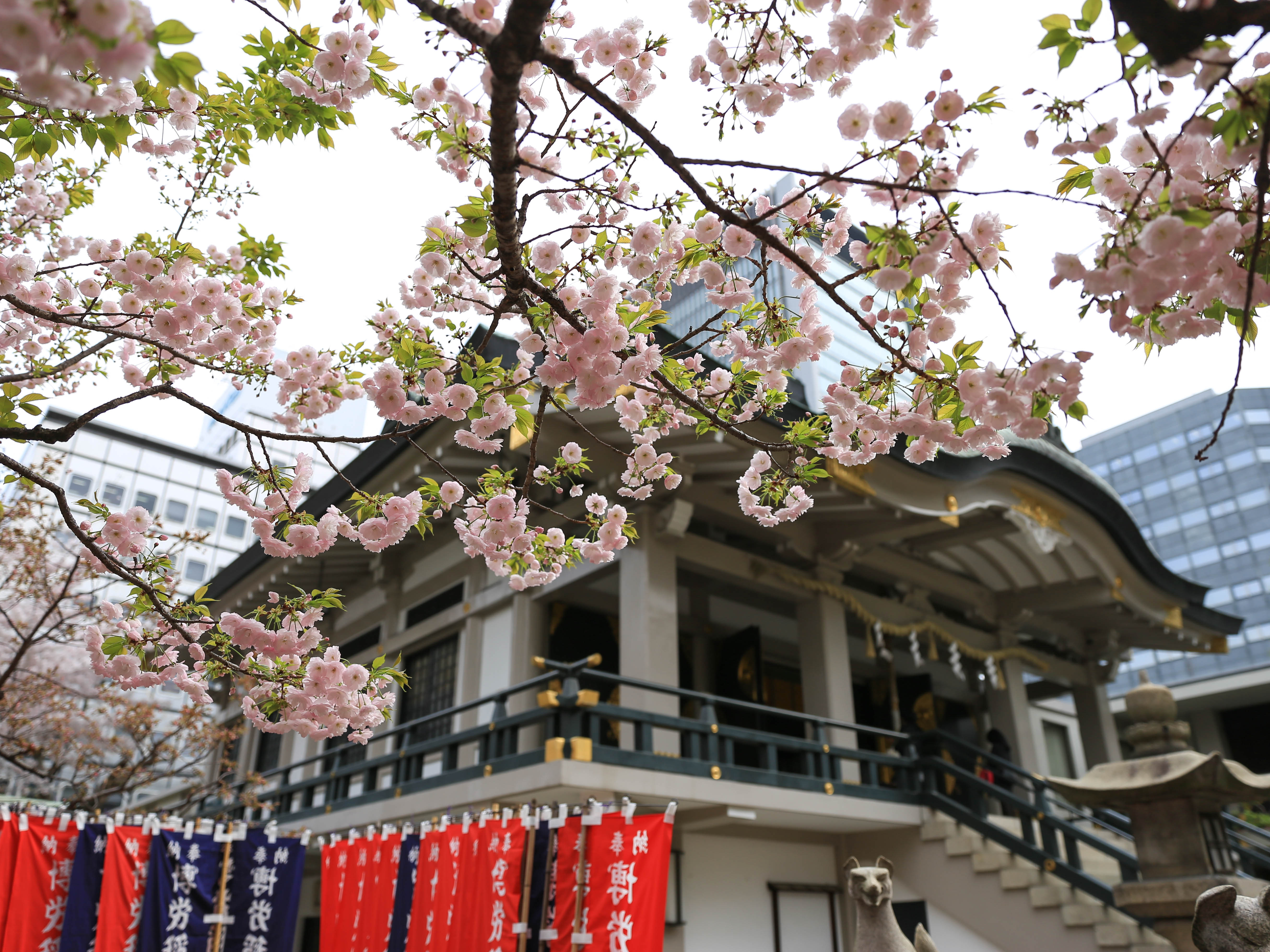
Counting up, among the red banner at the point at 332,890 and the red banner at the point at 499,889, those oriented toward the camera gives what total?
2

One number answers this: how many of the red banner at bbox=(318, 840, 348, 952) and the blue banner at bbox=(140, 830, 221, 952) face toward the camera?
2

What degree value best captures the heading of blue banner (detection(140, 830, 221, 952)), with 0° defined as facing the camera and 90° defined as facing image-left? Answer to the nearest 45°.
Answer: approximately 0°

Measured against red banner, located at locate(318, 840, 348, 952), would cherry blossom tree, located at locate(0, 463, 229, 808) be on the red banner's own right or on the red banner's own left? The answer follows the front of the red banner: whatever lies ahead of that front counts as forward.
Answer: on the red banner's own right

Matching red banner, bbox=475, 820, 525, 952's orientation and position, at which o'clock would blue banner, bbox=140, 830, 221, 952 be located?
The blue banner is roughly at 4 o'clock from the red banner.

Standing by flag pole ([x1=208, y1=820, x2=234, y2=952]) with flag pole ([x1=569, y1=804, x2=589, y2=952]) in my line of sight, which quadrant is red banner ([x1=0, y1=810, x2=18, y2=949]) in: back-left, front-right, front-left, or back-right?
back-right

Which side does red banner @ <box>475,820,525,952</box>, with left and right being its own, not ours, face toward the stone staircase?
left

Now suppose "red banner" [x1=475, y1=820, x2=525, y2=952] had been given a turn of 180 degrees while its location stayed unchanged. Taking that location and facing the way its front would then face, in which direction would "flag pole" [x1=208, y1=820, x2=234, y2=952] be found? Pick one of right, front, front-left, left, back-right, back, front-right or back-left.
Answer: front-left
